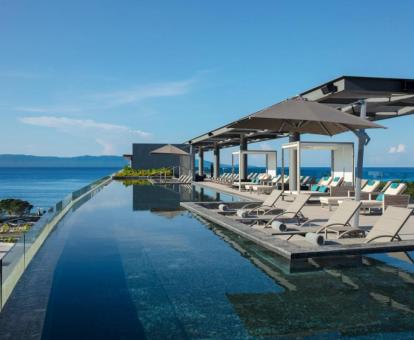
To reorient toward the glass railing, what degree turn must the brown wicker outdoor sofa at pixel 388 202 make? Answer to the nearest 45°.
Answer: approximately 45° to its left

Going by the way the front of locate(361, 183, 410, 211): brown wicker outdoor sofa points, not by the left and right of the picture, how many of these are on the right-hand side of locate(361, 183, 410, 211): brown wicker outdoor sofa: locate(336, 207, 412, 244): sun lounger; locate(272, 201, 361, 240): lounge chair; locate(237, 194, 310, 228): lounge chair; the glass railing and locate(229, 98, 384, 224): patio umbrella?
0

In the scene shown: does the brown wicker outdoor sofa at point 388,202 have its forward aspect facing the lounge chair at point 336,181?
no

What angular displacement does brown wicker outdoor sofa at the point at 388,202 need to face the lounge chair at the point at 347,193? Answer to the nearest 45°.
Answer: approximately 45° to its right

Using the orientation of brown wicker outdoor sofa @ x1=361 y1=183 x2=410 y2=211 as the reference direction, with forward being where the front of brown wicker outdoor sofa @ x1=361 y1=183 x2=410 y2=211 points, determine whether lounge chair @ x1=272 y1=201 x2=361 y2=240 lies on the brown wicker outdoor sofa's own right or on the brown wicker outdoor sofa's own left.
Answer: on the brown wicker outdoor sofa's own left

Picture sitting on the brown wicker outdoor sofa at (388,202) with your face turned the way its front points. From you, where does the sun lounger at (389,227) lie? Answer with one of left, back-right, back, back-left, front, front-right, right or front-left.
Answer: left

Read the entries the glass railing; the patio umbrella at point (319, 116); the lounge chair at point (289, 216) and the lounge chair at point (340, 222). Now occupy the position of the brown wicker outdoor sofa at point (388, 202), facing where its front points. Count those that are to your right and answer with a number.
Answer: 0

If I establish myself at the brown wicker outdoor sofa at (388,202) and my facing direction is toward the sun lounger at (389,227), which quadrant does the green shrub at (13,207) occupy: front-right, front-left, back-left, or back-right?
back-right

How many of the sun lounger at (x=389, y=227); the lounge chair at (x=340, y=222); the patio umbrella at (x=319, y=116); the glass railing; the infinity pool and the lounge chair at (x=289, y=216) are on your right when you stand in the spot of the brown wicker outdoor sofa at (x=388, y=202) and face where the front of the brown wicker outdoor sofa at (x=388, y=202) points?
0

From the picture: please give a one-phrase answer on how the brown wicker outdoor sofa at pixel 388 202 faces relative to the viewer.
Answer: facing to the left of the viewer

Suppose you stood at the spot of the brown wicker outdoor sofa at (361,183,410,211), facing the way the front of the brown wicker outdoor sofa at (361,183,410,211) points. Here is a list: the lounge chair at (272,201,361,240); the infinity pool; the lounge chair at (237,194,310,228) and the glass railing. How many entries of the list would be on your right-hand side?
0
